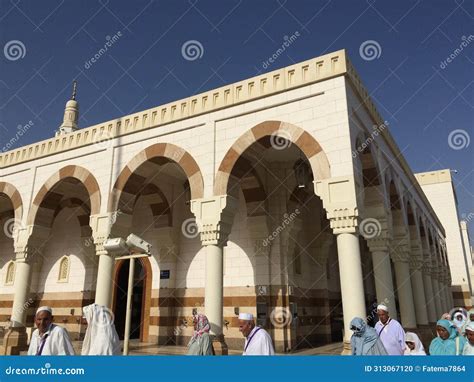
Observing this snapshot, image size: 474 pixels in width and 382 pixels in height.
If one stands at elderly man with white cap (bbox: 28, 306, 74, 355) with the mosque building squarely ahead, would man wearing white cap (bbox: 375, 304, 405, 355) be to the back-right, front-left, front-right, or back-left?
front-right

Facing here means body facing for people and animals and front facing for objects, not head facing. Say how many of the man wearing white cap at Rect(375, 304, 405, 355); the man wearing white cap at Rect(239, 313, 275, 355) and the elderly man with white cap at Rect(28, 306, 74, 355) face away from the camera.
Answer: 0

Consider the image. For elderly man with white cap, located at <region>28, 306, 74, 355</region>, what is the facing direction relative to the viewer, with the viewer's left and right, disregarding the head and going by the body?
facing the viewer and to the left of the viewer

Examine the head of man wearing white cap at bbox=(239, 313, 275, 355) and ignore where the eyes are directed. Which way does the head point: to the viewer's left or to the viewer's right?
to the viewer's left

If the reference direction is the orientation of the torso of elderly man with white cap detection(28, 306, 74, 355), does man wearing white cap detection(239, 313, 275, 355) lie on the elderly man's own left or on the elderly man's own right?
on the elderly man's own left

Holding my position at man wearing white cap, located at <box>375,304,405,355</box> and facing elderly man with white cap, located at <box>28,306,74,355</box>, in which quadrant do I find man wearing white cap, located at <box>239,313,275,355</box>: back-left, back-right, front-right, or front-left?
front-left
